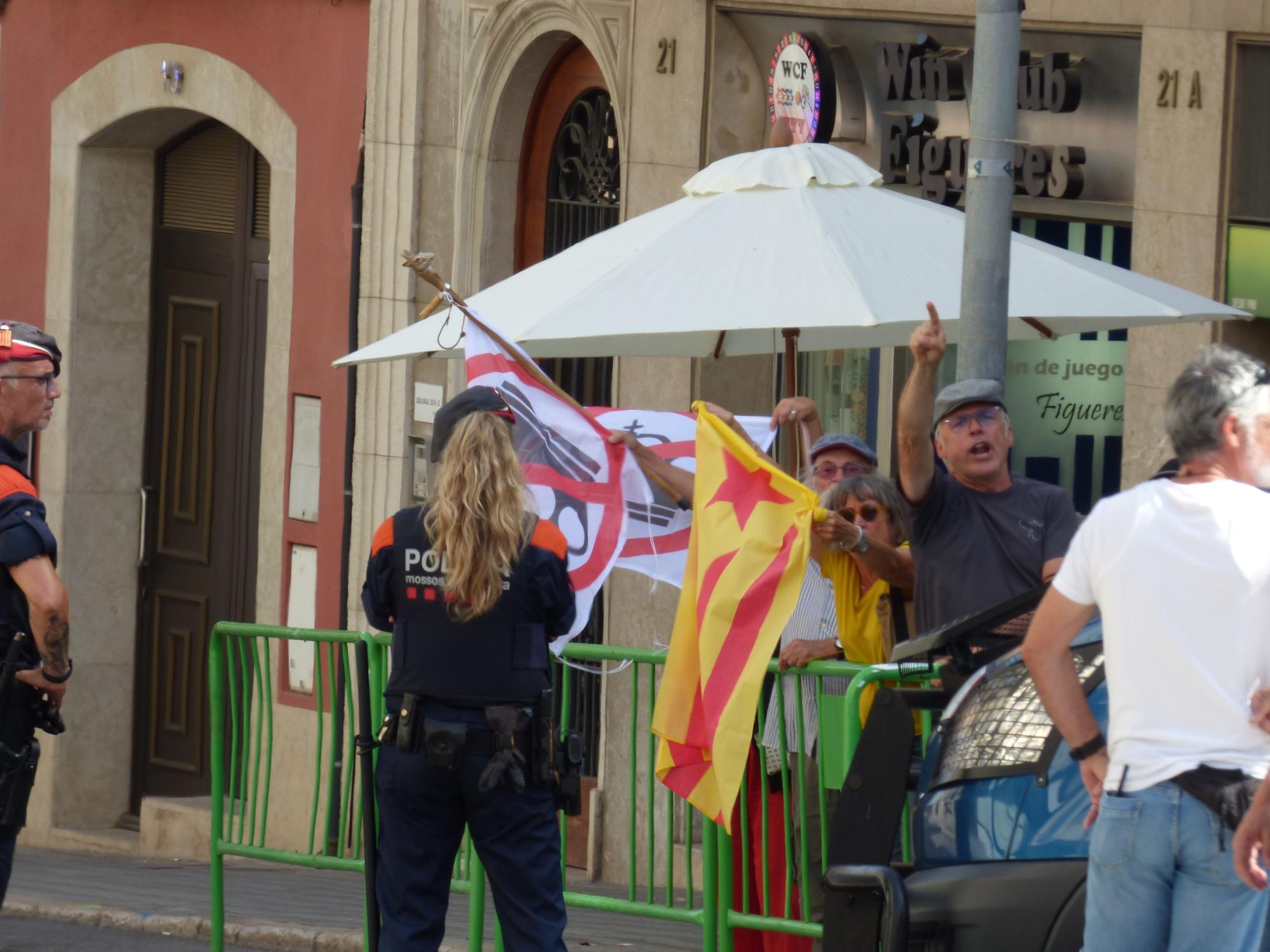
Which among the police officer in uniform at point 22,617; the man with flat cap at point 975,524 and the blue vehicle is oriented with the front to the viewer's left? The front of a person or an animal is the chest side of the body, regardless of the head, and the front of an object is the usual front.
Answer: the blue vehicle

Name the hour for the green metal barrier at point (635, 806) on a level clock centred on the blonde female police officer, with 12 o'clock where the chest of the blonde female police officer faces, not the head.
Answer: The green metal barrier is roughly at 1 o'clock from the blonde female police officer.

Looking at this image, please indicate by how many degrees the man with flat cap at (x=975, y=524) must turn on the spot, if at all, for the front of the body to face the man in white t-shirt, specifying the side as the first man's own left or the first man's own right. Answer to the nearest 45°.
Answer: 0° — they already face them

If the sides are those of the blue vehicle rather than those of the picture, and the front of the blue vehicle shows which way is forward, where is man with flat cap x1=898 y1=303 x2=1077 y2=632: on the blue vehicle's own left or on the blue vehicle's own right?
on the blue vehicle's own right

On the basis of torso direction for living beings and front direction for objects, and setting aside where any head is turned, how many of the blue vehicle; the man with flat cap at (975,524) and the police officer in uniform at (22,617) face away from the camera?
0

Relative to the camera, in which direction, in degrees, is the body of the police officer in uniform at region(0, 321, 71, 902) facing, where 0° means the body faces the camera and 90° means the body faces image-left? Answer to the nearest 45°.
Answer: approximately 270°

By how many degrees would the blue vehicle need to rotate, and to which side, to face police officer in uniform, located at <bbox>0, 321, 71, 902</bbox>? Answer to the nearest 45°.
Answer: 0° — it already faces them

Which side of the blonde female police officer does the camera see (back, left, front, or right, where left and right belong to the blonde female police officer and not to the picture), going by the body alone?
back

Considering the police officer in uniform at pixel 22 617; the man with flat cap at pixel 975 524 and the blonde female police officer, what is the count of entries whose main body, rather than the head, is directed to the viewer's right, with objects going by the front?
1

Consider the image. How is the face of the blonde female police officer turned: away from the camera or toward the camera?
away from the camera

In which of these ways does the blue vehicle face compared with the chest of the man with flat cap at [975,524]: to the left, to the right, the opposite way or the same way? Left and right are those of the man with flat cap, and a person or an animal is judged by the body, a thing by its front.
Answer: to the right

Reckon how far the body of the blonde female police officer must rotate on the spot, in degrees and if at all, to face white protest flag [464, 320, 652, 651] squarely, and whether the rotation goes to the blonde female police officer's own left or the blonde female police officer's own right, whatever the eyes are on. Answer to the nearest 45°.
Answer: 0° — they already face it

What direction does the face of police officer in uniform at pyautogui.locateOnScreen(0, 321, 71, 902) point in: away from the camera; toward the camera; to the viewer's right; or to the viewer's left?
to the viewer's right

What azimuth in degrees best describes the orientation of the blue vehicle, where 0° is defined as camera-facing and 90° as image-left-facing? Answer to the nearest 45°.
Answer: approximately 90°

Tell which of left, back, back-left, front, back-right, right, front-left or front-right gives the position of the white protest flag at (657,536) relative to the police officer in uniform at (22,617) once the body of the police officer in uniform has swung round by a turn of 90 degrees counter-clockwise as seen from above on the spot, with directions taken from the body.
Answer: right

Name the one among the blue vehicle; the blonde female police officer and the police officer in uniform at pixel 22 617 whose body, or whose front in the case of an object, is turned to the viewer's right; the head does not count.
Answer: the police officer in uniform
